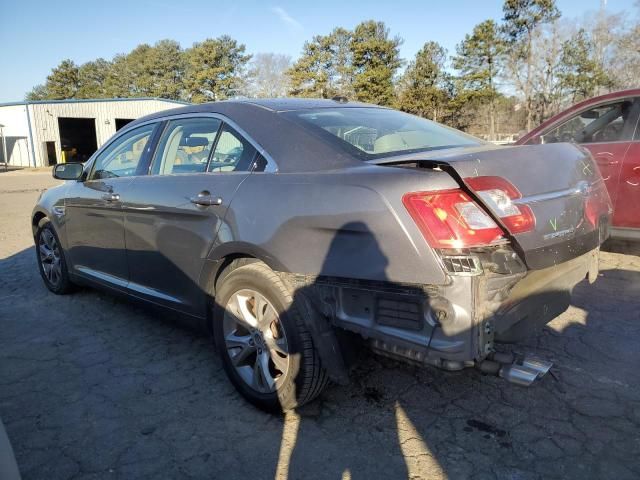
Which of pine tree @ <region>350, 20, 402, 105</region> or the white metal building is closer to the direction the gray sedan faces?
the white metal building

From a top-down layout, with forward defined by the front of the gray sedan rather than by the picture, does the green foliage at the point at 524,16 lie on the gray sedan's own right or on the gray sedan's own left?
on the gray sedan's own right

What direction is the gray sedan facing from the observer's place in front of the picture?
facing away from the viewer and to the left of the viewer

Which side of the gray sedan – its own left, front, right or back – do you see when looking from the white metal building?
front

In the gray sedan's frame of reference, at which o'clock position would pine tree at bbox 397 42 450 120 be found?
The pine tree is roughly at 2 o'clock from the gray sedan.

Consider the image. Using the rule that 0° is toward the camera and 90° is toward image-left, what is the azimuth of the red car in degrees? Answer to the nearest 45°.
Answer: approximately 90°

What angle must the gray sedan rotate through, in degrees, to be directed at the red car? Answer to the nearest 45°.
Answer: approximately 90° to its right

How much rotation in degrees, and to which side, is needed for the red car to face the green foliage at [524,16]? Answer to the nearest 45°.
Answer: approximately 90° to its right

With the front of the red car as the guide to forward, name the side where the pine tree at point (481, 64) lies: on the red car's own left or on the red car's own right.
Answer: on the red car's own right

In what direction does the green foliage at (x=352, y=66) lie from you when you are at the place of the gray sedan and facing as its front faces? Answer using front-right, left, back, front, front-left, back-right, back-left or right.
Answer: front-right

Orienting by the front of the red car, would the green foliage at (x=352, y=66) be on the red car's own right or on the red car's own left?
on the red car's own right
